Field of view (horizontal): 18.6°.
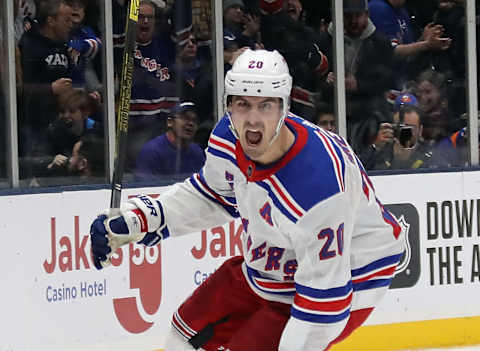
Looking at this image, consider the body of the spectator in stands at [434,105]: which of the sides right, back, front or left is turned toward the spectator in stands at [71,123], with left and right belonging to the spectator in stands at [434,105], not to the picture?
right

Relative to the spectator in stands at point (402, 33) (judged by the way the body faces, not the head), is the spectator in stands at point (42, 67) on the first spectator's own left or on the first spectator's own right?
on the first spectator's own right

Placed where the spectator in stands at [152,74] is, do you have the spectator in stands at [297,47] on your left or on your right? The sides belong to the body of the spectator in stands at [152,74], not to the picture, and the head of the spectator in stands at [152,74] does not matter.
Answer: on your left

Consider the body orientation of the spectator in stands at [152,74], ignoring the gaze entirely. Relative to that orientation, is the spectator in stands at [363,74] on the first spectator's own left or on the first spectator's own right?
on the first spectator's own left

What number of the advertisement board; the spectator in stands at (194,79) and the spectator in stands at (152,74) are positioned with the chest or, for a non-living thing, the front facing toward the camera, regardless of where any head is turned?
3

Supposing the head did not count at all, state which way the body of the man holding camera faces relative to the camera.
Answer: toward the camera

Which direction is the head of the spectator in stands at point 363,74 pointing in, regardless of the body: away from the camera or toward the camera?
toward the camera

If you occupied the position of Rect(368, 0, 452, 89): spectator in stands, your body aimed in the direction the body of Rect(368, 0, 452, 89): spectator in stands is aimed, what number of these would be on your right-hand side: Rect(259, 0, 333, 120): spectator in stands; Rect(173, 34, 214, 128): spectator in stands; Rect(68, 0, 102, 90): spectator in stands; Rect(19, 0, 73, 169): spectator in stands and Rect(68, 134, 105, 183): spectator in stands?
5

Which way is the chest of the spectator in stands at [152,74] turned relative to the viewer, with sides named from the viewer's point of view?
facing the viewer

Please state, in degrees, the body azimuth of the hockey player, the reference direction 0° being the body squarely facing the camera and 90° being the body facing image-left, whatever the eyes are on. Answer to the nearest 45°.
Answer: approximately 45°
